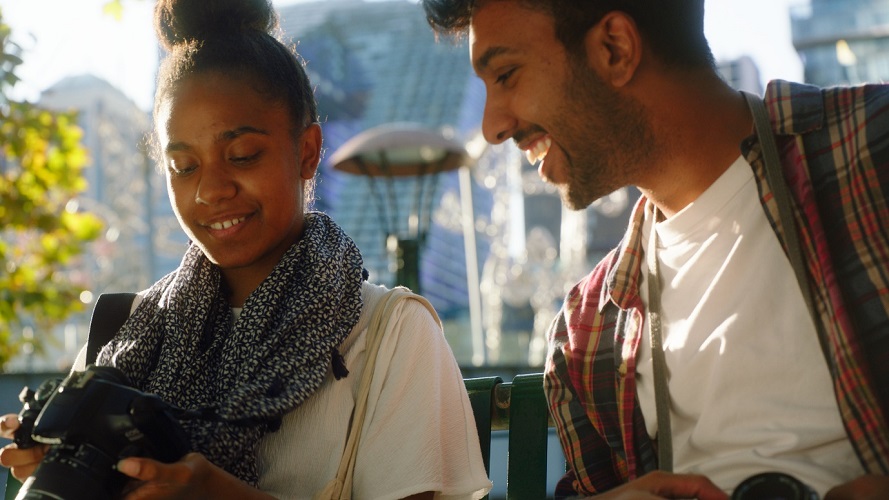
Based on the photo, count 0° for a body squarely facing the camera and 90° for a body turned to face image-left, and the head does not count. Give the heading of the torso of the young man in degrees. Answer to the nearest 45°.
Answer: approximately 45°

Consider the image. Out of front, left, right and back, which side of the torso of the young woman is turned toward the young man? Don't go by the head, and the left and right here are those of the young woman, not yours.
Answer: left

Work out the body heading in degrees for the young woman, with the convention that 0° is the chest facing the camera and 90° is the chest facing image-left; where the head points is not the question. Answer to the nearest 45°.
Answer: approximately 45°

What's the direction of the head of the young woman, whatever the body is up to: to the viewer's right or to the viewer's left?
to the viewer's left

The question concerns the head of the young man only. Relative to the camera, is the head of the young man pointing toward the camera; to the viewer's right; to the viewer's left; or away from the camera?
to the viewer's left
